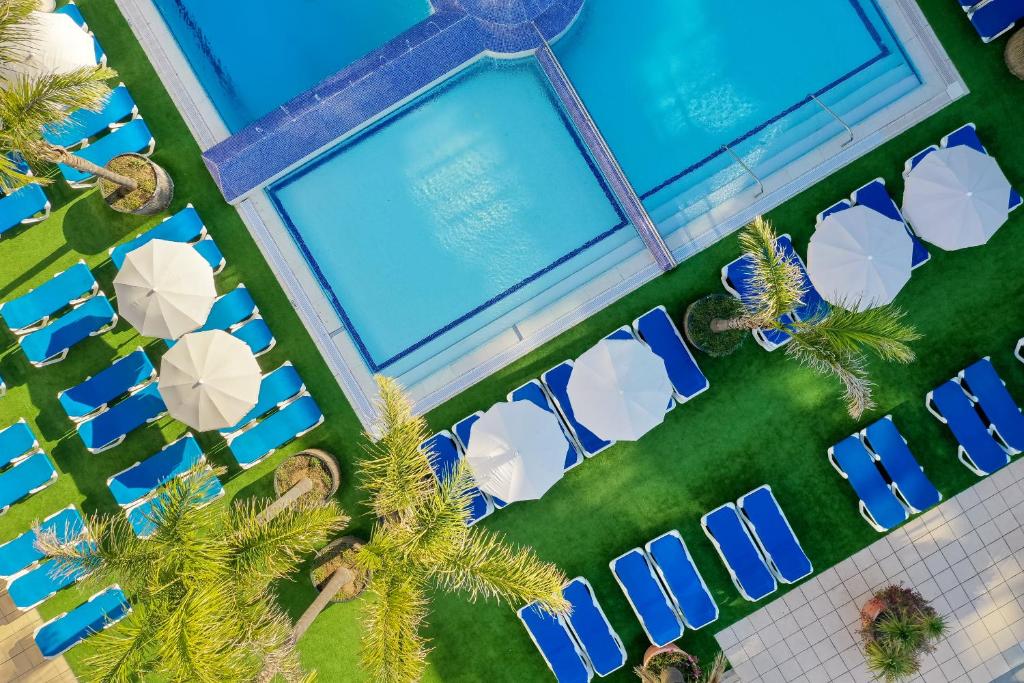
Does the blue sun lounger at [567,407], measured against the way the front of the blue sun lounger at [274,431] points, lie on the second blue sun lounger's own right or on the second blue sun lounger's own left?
on the second blue sun lounger's own right

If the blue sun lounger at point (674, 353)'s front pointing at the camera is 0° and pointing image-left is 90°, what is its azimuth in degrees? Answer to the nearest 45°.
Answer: approximately 315°

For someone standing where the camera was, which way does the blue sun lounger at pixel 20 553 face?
facing the viewer and to the left of the viewer

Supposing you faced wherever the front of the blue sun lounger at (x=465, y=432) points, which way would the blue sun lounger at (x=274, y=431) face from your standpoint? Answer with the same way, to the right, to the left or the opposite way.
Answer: to the right

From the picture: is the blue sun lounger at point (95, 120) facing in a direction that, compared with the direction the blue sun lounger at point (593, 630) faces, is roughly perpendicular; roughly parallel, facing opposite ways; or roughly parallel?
roughly perpendicular
